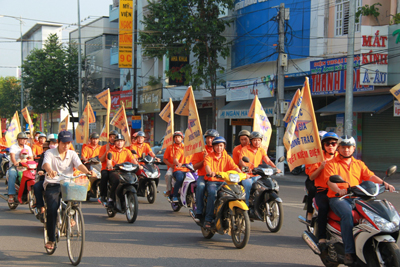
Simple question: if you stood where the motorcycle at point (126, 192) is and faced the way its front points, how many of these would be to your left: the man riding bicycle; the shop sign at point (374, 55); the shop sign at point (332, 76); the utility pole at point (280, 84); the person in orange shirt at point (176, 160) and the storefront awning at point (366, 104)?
5

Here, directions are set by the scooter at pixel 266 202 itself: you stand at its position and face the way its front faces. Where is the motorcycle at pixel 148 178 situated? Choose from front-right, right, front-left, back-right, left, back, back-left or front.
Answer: back

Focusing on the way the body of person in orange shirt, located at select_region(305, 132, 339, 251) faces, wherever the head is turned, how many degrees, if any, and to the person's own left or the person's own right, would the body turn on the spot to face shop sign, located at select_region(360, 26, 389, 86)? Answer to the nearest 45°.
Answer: approximately 135° to the person's own left

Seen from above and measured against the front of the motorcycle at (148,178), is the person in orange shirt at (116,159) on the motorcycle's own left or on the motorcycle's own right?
on the motorcycle's own right

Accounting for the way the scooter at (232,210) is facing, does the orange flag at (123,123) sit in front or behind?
behind

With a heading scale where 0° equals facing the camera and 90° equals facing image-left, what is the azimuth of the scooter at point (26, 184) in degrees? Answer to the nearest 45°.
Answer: approximately 315°

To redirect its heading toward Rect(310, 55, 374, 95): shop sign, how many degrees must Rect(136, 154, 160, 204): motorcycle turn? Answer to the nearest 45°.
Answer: approximately 90° to its left

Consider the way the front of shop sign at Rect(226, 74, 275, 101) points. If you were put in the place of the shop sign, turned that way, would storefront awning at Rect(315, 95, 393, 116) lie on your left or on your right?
on your left
